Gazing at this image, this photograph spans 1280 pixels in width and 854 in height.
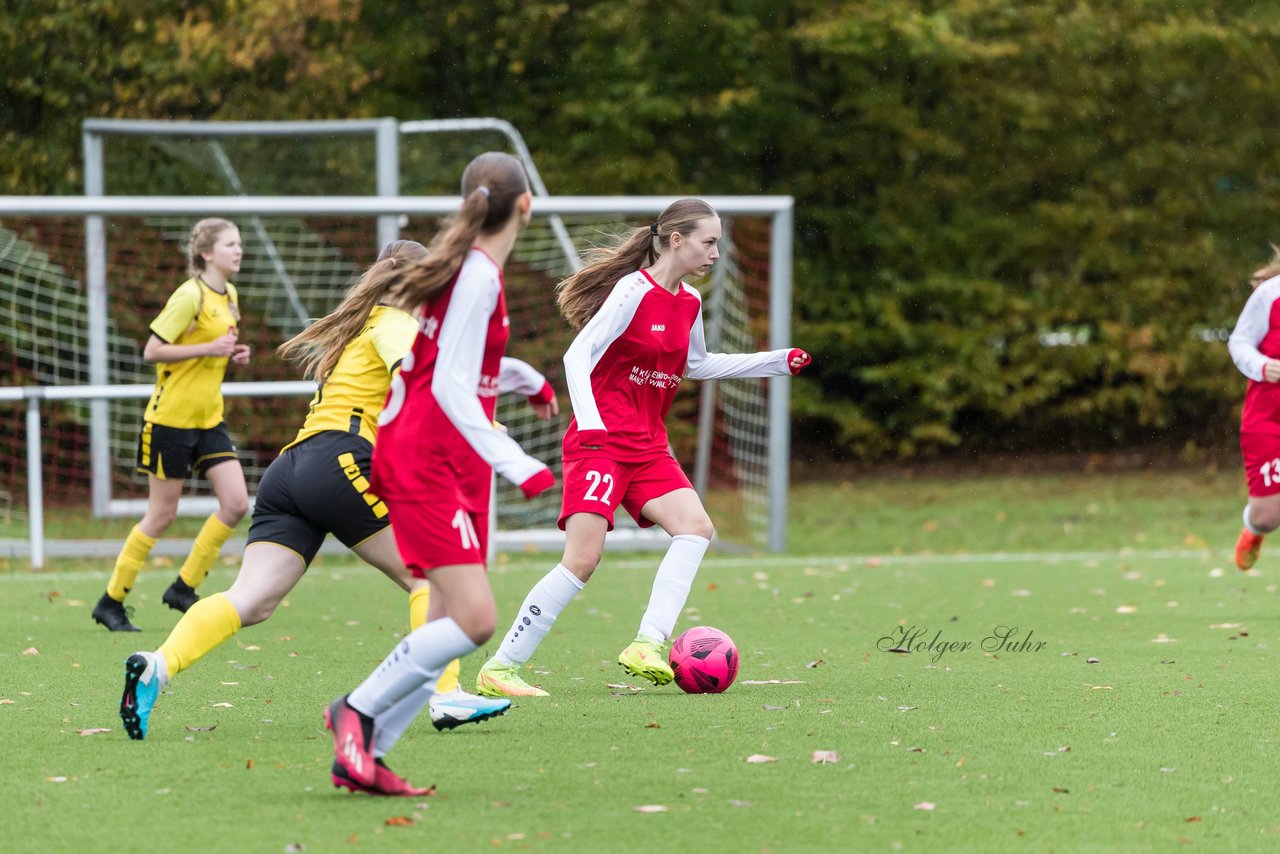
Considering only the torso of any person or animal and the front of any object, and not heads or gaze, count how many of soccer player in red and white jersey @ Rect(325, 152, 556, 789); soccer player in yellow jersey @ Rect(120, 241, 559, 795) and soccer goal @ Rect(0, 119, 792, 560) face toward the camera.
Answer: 1

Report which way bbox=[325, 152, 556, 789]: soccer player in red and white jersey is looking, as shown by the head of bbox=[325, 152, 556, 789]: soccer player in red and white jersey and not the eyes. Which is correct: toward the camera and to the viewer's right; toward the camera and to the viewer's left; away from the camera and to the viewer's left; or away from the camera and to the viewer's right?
away from the camera and to the viewer's right

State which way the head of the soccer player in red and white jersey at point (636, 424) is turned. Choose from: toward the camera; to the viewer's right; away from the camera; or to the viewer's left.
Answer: to the viewer's right

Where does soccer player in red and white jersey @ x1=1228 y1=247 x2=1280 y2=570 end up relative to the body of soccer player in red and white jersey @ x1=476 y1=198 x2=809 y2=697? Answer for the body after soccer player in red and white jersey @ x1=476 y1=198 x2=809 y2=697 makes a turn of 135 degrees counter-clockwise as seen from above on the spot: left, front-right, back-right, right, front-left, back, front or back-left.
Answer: front-right

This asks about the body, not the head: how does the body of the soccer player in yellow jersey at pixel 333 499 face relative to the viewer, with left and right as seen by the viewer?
facing away from the viewer and to the right of the viewer

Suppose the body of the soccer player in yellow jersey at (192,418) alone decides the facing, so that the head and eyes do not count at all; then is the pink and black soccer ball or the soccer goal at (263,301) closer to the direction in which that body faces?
the pink and black soccer ball

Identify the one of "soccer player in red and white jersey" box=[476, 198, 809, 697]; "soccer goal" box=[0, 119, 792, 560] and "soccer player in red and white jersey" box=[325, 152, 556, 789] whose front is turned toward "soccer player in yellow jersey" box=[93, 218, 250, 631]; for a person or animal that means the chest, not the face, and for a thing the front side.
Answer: the soccer goal

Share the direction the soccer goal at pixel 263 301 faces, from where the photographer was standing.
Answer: facing the viewer

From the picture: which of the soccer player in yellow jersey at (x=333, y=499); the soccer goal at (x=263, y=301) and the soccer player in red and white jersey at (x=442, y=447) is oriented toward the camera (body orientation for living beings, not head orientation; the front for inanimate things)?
the soccer goal

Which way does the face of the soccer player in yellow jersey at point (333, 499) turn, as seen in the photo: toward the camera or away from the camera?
away from the camera
